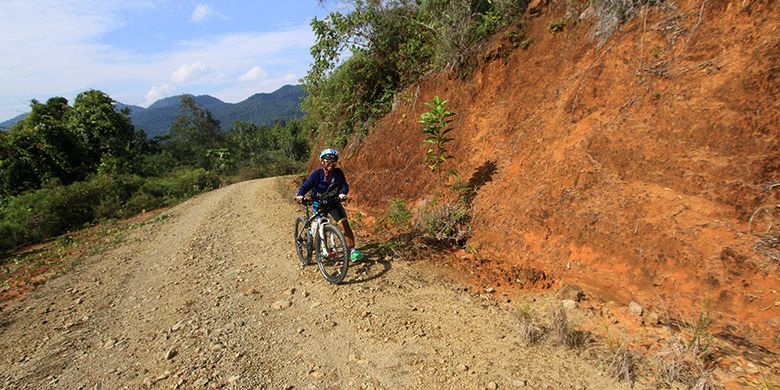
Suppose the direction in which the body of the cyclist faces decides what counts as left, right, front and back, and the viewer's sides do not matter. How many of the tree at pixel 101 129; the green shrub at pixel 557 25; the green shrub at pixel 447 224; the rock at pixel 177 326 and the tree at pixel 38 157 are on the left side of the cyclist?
2

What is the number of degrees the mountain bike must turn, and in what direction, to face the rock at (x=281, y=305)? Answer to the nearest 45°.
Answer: approximately 90° to its right

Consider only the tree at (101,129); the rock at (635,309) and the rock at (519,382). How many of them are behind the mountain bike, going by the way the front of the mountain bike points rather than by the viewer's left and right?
1

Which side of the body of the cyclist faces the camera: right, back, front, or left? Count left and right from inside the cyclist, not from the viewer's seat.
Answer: front

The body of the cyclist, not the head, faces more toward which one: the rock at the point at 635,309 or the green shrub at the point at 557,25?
the rock

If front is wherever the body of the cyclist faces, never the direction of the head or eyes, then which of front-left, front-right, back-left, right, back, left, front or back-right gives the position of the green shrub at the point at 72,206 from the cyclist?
back-right

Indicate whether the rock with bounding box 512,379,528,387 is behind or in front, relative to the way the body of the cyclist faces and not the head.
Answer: in front

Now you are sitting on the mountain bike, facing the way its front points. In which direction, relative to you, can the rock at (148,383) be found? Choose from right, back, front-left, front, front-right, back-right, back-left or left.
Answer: right

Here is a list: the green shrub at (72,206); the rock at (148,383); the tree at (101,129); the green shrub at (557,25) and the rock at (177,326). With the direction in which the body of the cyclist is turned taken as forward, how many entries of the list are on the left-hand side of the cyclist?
1

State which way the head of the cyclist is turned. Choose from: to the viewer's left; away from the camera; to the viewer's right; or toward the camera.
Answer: toward the camera

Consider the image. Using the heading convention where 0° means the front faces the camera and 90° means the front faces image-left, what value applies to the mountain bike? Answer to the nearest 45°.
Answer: approximately 315°

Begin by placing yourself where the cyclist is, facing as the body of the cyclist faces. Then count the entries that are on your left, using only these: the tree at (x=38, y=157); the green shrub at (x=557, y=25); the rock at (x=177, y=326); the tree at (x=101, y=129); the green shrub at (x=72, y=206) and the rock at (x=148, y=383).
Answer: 1

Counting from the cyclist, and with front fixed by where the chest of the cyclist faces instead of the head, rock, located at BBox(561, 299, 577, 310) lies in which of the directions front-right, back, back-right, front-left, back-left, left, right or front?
front-left

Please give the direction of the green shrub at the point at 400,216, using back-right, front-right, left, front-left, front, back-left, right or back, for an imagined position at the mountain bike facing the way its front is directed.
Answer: left
